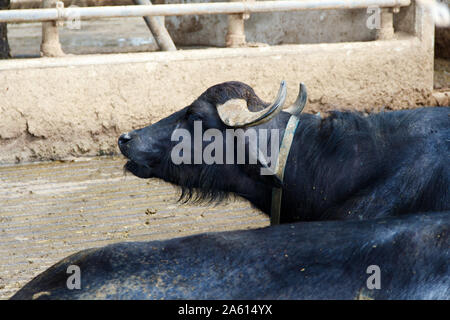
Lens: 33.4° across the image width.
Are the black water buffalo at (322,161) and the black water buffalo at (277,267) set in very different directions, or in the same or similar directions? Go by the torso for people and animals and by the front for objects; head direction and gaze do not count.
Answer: very different directions

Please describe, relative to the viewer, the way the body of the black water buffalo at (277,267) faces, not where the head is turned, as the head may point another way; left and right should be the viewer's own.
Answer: facing to the right of the viewer

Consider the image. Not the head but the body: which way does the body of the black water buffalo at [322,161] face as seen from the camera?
to the viewer's left

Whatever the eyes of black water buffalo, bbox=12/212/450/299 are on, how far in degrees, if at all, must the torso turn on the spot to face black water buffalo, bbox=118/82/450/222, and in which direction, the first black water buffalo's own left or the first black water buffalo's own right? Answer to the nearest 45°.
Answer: approximately 90° to the first black water buffalo's own left

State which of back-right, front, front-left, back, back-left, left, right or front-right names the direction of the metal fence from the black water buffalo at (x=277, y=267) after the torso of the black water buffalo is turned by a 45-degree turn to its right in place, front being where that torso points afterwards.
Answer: back-left

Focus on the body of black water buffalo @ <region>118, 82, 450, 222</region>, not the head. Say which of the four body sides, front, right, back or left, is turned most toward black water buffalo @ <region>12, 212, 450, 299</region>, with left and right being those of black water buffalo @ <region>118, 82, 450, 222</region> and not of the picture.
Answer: left

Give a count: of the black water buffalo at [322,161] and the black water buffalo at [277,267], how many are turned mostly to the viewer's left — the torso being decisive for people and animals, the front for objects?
1
